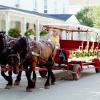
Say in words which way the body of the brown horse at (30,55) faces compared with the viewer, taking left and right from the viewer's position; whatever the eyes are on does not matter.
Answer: facing the viewer and to the left of the viewer

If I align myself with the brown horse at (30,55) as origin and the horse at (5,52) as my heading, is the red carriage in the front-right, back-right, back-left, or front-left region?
back-right

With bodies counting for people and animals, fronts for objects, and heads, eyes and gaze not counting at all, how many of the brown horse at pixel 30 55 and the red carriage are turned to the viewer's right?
0

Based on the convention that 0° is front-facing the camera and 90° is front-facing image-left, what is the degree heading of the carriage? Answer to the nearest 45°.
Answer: approximately 45°

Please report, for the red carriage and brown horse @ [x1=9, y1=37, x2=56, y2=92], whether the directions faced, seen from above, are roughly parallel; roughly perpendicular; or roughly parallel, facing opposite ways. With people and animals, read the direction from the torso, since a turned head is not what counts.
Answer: roughly parallel

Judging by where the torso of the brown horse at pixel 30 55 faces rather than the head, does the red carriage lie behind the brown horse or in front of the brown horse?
behind

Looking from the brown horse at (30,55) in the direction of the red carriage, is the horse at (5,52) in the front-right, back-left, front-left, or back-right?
back-left
